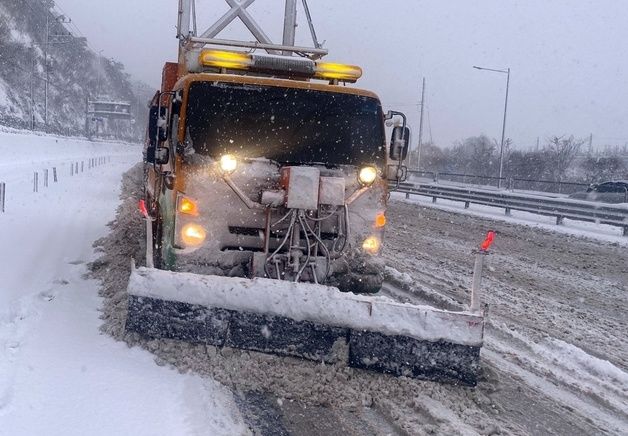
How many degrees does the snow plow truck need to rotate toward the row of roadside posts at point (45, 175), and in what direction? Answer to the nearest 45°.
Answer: approximately 135° to its right

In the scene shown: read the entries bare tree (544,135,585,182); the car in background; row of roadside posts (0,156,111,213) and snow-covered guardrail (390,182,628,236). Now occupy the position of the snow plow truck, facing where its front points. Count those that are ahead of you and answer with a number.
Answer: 0

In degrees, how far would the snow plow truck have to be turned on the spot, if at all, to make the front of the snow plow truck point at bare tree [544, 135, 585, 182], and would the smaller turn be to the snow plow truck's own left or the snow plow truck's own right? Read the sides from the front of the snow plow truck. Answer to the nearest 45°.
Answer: approximately 135° to the snow plow truck's own left

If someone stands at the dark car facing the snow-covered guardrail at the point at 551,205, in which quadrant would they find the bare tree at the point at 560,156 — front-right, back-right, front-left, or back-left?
back-right

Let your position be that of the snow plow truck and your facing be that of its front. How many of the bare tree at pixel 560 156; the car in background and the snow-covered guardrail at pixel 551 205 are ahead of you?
0

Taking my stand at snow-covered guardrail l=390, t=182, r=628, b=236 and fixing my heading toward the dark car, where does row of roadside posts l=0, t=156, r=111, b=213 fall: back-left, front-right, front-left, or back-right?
back-left

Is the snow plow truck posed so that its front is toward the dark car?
no

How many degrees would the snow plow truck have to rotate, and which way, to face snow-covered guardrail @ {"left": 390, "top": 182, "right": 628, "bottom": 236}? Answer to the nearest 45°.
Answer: approximately 135° to its left

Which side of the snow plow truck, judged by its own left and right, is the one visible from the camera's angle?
front

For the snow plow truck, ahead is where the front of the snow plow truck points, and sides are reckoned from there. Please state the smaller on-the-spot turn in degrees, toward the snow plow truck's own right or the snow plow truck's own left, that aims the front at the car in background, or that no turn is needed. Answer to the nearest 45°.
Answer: approximately 135° to the snow plow truck's own left

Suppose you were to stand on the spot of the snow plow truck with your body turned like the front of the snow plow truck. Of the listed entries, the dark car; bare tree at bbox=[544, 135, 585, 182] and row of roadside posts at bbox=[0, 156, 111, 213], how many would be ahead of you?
0

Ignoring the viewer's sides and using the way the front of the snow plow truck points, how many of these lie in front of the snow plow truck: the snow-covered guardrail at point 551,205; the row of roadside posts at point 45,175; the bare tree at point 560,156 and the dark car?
0

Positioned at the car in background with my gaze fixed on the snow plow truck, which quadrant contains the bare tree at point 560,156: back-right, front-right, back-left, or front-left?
back-right

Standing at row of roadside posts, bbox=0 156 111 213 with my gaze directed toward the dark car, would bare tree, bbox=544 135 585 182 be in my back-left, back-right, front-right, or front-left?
front-left

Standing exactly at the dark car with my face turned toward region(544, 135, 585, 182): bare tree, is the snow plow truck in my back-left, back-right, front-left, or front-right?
back-left

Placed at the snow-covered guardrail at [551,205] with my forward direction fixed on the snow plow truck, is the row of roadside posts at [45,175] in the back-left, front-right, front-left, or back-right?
front-right
